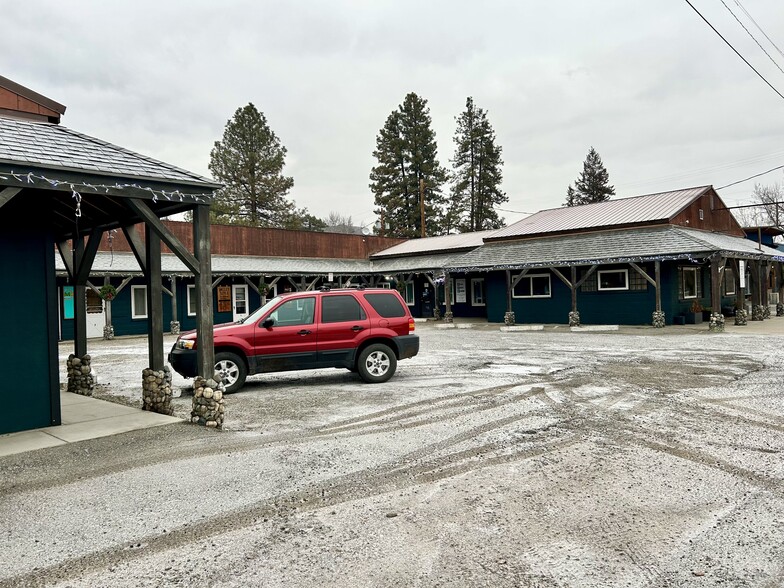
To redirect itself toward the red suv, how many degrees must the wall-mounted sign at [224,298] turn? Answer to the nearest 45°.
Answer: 0° — it already faces it

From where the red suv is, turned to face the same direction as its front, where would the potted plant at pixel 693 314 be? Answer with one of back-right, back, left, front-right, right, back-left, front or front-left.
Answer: back-right

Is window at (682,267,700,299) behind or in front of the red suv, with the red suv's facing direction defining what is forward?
behind

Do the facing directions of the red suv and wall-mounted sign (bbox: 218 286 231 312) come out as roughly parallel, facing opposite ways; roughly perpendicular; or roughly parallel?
roughly perpendicular

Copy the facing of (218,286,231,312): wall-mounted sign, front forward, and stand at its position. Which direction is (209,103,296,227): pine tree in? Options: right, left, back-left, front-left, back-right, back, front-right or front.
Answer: back

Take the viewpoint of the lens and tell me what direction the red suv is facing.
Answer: facing to the left of the viewer

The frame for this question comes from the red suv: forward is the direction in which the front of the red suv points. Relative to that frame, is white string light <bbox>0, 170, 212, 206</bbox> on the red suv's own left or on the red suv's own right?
on the red suv's own left

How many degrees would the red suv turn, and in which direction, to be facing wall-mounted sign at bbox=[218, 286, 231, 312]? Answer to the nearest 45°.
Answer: approximately 90° to its right

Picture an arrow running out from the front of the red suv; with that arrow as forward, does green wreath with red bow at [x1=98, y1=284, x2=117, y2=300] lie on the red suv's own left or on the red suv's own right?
on the red suv's own right

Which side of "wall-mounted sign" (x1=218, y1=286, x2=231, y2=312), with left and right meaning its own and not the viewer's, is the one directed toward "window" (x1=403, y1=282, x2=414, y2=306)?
left
